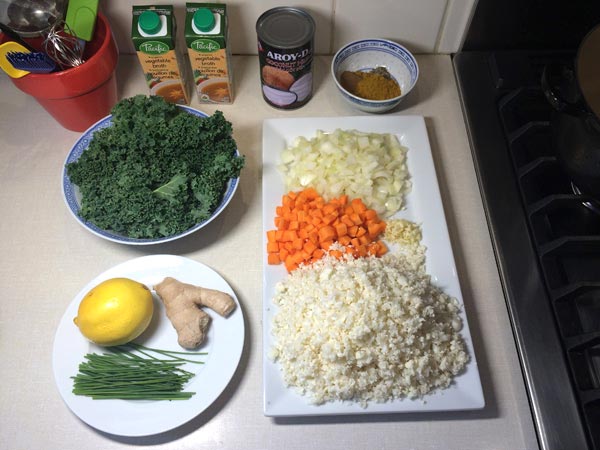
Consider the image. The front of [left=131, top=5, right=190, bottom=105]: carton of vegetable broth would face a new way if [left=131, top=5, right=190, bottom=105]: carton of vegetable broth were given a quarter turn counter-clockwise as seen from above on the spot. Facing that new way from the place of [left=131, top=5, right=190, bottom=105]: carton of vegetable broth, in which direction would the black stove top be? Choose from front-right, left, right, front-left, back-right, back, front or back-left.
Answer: front

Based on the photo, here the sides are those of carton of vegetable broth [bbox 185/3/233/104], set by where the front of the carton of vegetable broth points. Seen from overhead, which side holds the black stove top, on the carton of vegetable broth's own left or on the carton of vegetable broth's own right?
on the carton of vegetable broth's own left

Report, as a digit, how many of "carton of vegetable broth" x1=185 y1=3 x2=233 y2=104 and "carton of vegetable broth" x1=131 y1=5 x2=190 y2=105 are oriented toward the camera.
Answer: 2

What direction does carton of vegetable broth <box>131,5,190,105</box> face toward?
toward the camera

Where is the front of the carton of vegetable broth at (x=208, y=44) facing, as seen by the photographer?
facing the viewer

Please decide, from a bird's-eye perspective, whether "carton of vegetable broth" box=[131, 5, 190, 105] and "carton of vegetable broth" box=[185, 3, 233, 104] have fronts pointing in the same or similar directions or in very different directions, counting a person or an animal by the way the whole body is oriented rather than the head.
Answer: same or similar directions
